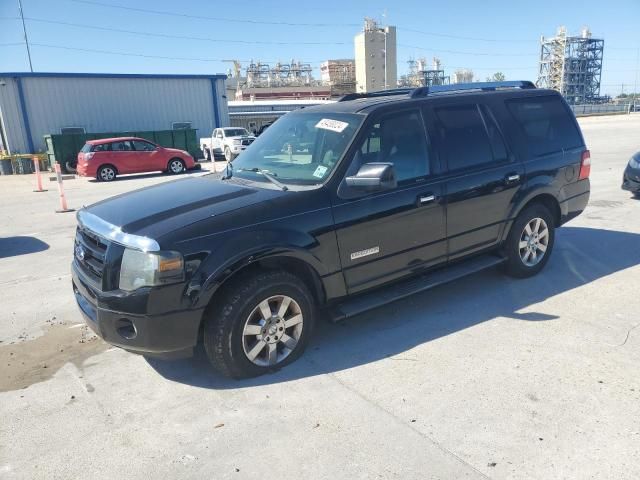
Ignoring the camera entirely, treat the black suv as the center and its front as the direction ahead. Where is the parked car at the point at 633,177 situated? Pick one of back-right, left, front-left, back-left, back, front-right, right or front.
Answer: back

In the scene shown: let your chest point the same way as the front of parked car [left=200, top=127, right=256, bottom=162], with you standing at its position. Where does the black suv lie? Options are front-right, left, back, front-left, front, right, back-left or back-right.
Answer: front-right

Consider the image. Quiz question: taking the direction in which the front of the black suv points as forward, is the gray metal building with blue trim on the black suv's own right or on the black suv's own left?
on the black suv's own right

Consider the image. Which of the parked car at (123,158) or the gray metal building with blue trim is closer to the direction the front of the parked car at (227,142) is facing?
the parked car

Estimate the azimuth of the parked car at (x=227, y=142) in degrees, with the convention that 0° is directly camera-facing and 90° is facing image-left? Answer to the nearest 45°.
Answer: approximately 315°

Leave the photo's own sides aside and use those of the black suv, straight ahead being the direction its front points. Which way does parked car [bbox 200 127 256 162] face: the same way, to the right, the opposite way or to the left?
to the left

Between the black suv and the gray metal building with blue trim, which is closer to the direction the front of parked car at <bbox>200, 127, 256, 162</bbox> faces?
the black suv

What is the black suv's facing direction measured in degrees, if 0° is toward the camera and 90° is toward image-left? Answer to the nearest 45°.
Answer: approximately 45°

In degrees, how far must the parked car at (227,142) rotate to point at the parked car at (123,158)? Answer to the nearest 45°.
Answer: approximately 90° to its right
